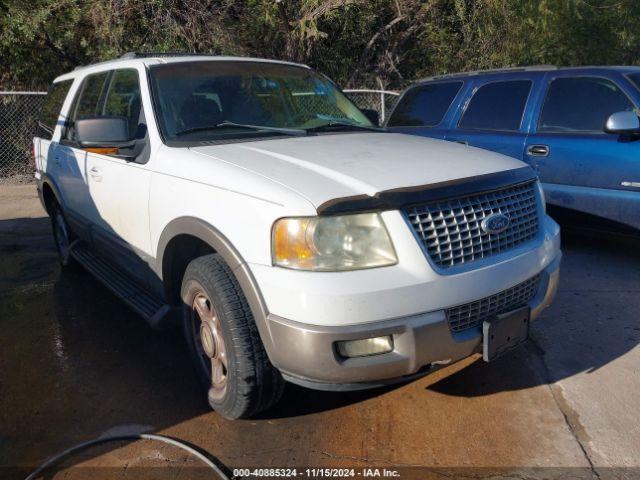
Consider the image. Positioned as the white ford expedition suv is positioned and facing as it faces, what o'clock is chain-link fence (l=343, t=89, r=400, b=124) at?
The chain-link fence is roughly at 8 o'clock from the white ford expedition suv.

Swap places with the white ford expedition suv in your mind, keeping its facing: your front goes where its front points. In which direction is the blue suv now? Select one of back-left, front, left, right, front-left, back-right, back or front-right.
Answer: left

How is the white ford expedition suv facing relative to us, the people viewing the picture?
facing the viewer and to the right of the viewer

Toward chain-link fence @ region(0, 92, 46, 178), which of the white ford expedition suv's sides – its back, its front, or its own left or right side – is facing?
back

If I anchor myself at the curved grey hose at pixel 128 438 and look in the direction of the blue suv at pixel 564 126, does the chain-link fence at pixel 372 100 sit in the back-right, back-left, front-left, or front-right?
front-left
